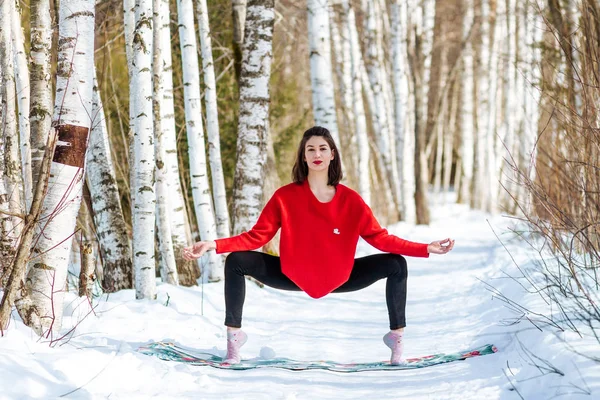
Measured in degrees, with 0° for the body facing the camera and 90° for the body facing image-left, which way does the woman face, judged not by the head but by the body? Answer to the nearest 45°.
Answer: approximately 0°

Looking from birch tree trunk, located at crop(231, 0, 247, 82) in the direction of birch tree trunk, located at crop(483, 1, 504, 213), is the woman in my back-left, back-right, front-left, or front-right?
back-right

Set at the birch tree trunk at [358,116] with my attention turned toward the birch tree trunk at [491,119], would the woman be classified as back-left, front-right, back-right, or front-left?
back-right

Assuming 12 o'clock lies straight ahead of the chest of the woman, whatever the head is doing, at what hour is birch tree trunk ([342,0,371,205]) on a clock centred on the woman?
The birch tree trunk is roughly at 6 o'clock from the woman.

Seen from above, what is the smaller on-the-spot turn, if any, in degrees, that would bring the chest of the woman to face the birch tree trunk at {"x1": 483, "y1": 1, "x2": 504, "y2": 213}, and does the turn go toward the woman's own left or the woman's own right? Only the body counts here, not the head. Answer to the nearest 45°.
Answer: approximately 180°

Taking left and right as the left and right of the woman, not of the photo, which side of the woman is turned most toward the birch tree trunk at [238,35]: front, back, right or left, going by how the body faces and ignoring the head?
back

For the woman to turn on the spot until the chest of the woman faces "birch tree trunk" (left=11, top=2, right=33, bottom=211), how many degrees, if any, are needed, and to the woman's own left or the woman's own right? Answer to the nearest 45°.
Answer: approximately 135° to the woman's own right
